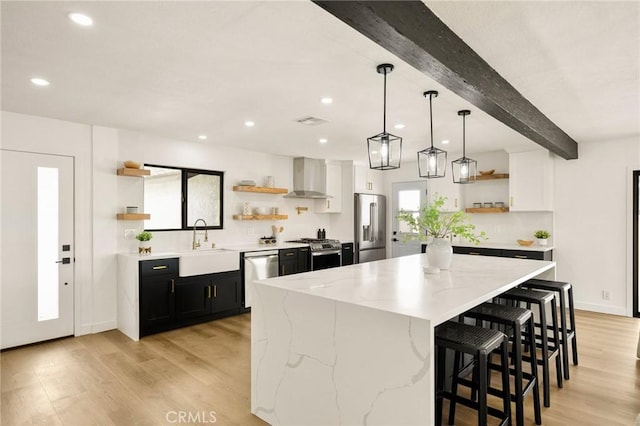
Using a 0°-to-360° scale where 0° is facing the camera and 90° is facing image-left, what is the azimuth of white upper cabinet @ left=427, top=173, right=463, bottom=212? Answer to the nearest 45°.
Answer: approximately 45°

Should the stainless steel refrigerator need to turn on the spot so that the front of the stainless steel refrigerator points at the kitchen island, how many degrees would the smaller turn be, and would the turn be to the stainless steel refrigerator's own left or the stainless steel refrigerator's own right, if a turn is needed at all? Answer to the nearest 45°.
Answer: approximately 45° to the stainless steel refrigerator's own right

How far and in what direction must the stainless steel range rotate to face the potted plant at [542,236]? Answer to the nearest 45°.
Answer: approximately 45° to its left

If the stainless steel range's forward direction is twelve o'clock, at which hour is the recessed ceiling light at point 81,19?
The recessed ceiling light is roughly at 2 o'clock from the stainless steel range.
